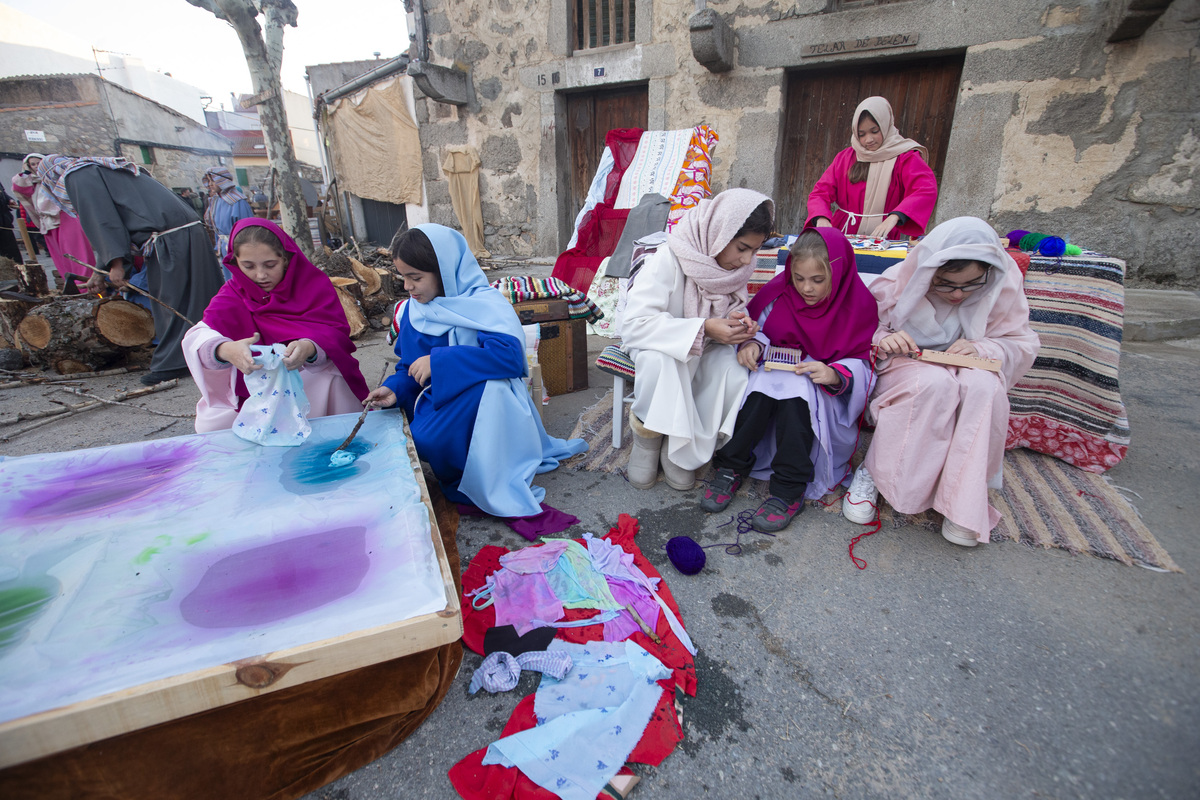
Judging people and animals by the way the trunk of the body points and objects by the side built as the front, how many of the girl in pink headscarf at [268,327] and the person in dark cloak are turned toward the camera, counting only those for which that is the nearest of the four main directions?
1

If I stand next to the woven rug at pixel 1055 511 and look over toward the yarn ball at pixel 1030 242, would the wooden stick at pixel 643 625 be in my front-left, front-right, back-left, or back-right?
back-left

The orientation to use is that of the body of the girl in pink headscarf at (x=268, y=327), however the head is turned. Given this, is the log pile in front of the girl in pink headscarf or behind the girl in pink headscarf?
behind

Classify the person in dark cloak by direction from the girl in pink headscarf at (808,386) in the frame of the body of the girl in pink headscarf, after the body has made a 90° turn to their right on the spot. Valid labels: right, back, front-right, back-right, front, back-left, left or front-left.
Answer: front-left

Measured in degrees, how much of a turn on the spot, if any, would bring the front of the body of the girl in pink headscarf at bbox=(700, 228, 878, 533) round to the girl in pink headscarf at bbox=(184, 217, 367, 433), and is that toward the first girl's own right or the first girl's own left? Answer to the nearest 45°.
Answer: approximately 45° to the first girl's own right

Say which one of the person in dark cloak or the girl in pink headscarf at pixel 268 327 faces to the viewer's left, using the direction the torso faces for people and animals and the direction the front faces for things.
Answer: the person in dark cloak

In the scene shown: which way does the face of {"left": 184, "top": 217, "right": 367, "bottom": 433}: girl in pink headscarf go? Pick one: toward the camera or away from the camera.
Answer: toward the camera

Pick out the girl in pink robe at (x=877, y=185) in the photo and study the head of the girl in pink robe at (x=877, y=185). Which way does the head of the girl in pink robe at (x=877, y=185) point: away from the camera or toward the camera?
toward the camera

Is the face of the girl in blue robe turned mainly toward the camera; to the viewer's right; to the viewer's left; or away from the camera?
to the viewer's left

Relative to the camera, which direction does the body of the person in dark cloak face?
to the viewer's left

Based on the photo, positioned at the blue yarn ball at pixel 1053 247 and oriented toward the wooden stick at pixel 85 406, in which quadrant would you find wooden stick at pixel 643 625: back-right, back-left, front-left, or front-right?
front-left

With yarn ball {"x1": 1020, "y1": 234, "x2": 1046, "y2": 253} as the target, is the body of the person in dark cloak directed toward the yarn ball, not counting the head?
no

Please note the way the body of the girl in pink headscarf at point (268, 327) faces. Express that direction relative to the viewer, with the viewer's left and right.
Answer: facing the viewer

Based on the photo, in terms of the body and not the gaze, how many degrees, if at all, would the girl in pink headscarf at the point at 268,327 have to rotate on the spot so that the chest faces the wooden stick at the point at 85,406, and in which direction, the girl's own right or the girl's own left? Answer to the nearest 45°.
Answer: approximately 135° to the girl's own right

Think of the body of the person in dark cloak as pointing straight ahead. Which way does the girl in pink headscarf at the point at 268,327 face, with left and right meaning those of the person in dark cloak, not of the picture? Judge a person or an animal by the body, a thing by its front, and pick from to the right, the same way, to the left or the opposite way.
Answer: to the left

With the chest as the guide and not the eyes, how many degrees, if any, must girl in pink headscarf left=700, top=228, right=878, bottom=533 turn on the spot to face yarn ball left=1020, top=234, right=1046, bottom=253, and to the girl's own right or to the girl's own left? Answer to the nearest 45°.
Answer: approximately 180°
